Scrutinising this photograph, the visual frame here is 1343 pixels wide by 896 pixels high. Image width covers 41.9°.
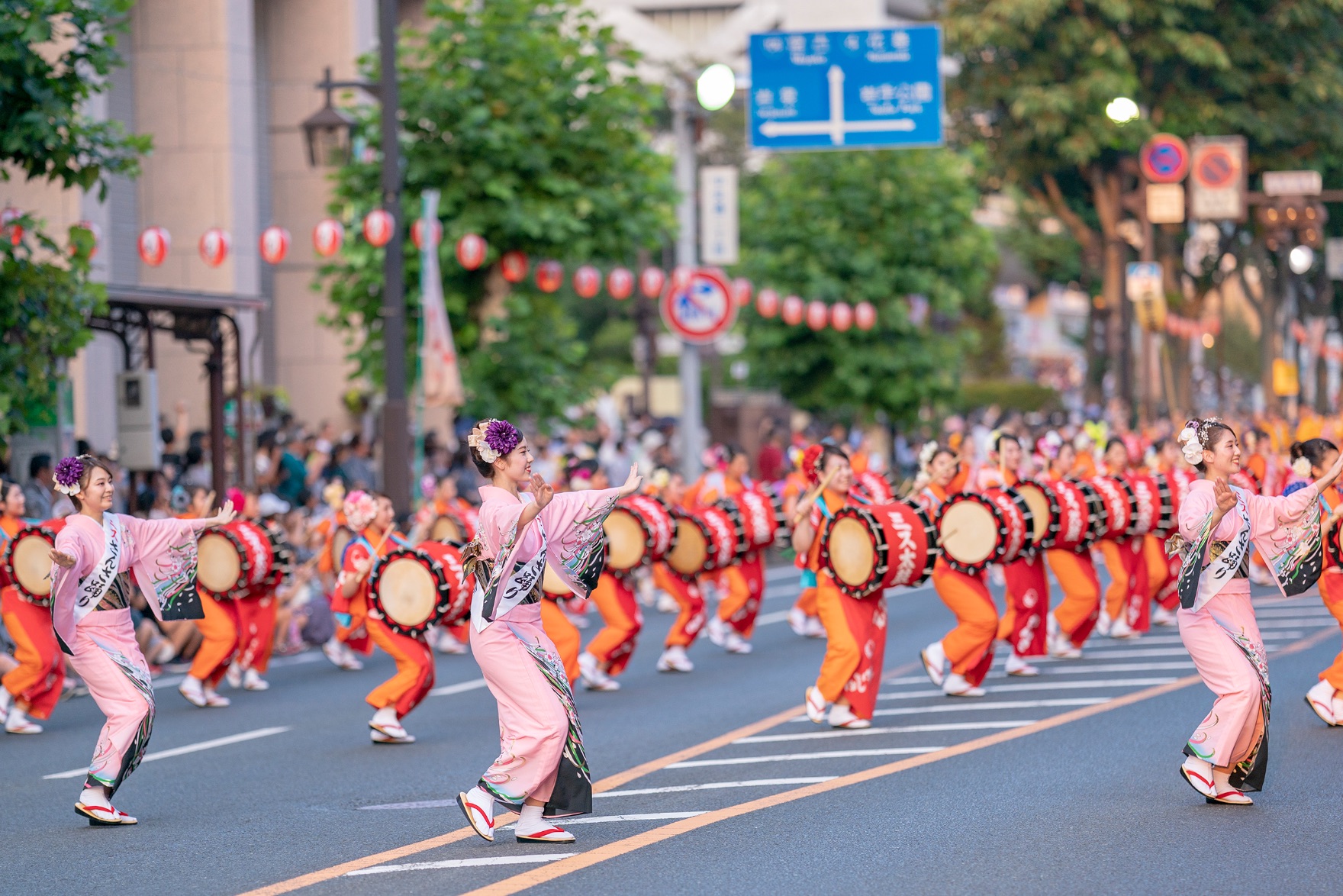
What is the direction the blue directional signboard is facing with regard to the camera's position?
facing the viewer

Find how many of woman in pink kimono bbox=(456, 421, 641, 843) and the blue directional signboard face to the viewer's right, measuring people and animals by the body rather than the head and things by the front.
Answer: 1

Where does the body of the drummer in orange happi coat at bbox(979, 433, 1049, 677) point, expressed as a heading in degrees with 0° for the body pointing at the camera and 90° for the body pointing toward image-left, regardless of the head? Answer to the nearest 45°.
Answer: approximately 315°

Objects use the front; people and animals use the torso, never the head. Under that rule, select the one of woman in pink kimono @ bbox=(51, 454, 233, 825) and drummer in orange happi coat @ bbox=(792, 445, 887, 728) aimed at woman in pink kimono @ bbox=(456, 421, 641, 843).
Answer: woman in pink kimono @ bbox=(51, 454, 233, 825)

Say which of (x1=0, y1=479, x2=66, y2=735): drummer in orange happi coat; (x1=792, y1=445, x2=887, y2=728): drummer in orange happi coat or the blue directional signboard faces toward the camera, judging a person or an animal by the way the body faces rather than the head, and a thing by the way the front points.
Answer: the blue directional signboard

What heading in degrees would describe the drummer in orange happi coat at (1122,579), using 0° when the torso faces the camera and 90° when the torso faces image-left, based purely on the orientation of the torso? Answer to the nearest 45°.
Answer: approximately 315°

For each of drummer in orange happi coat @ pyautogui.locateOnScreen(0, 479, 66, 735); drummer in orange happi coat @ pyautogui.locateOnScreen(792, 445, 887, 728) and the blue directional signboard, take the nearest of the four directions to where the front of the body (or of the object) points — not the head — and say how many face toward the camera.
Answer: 1

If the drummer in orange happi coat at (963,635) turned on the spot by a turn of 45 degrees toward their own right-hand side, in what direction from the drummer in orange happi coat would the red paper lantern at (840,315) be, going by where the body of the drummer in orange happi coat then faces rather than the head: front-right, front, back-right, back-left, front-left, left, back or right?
back

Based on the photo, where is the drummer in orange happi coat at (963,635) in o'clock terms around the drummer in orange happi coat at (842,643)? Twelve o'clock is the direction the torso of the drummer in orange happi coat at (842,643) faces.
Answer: the drummer in orange happi coat at (963,635) is roughly at 10 o'clock from the drummer in orange happi coat at (842,643).

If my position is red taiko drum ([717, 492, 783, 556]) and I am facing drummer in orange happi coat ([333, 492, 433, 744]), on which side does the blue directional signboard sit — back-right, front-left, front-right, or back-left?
back-right

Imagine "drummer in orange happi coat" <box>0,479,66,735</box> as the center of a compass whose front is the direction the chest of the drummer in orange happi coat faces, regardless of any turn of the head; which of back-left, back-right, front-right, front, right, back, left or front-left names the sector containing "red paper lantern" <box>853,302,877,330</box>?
front-left

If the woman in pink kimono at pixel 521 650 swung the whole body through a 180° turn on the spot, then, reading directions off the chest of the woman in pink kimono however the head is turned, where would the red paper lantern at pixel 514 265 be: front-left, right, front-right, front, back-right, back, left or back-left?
right

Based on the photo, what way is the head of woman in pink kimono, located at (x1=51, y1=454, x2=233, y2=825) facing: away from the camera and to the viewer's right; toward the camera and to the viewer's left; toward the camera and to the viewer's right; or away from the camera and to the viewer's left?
toward the camera and to the viewer's right
